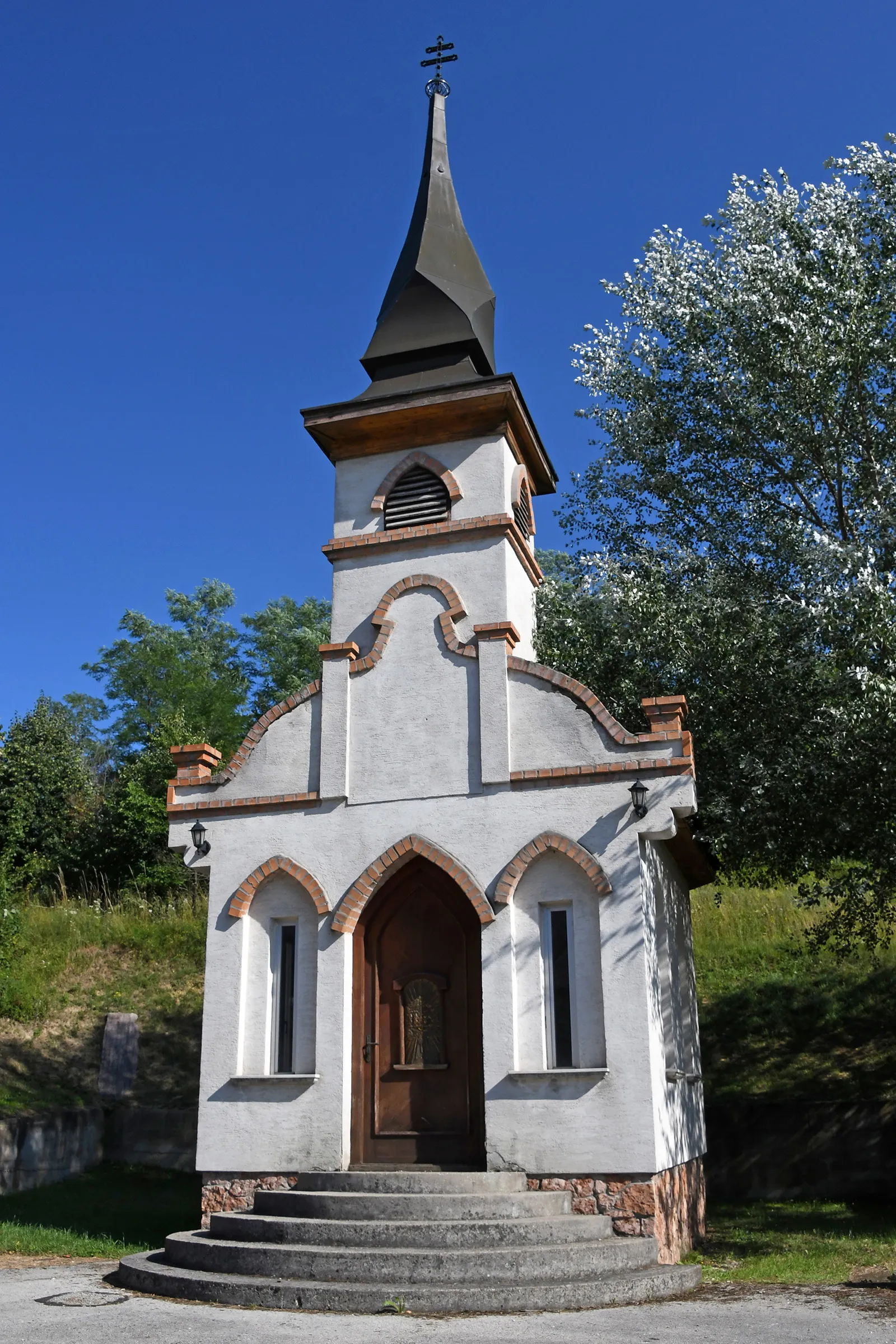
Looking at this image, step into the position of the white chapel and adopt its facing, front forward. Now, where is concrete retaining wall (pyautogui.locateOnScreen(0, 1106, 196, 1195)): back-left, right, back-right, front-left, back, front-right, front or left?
back-right

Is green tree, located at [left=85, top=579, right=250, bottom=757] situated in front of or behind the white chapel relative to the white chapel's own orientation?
behind

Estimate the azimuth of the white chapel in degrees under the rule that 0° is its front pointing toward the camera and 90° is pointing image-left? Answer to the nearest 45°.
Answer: approximately 0°

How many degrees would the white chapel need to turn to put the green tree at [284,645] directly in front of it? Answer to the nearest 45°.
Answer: approximately 180°

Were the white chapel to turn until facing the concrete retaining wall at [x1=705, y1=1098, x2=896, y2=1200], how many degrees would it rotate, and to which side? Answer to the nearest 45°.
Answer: approximately 135° to its left
